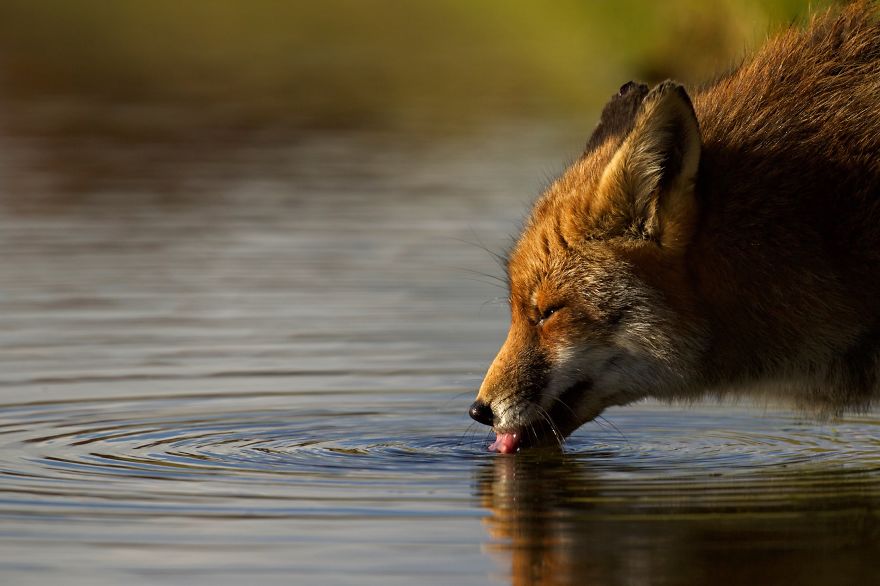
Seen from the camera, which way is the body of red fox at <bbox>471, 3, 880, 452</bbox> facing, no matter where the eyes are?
to the viewer's left
